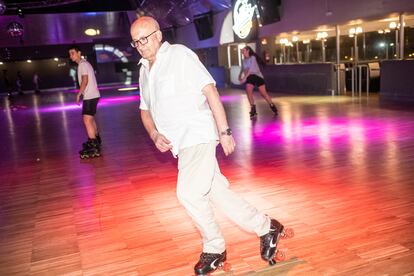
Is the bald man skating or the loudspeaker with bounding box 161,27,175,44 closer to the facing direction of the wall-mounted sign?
the bald man skating

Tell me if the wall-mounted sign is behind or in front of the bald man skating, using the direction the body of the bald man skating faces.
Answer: behind

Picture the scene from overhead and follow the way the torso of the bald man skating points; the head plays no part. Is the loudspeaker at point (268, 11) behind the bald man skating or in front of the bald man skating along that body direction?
behind

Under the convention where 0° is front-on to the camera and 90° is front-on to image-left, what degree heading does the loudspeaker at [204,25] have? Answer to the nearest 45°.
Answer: approximately 45°

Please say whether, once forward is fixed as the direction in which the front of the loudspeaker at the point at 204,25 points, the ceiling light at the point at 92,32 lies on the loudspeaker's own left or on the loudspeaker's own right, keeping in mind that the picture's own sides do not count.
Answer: on the loudspeaker's own right

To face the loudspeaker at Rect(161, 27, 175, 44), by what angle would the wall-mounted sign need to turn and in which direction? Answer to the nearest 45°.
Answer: approximately 135° to its right

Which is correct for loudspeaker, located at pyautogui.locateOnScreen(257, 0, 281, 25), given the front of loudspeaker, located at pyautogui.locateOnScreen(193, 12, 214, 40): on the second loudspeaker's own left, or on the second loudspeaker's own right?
on the second loudspeaker's own left

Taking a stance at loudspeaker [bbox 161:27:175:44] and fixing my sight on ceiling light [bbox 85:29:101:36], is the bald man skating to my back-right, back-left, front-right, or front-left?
back-left
